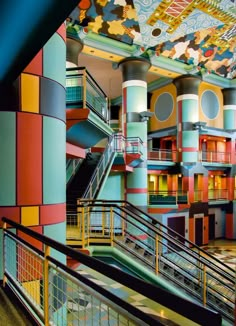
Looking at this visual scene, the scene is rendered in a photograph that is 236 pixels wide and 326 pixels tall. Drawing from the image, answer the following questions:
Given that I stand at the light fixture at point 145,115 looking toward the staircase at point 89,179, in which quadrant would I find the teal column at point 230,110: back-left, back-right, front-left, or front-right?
back-left

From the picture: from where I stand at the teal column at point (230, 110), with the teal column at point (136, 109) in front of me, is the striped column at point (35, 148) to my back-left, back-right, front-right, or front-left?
front-left

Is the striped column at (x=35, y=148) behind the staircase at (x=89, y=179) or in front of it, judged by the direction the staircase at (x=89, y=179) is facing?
in front

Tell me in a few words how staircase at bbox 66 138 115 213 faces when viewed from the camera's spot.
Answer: facing the viewer and to the left of the viewer

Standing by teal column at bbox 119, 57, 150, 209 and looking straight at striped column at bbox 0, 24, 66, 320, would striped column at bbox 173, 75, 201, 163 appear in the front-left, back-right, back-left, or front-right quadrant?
back-left

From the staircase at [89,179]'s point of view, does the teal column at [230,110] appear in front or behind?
behind
